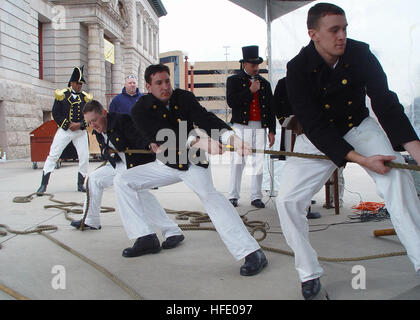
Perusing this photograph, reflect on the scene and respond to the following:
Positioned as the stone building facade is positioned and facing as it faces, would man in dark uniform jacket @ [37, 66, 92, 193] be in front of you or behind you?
in front

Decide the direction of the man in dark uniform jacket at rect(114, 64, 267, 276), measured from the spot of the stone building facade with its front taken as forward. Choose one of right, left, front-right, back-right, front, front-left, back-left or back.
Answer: front-right

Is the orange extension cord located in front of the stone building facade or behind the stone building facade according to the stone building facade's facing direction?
in front

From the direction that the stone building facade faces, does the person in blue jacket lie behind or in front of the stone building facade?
in front

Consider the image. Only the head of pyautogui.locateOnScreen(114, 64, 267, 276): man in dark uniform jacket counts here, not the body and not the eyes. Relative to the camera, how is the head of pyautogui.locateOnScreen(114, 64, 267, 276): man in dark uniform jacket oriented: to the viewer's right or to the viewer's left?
to the viewer's right

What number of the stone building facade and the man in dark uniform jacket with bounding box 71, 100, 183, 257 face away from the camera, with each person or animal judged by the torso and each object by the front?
0

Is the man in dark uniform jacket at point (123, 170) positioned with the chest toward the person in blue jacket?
no

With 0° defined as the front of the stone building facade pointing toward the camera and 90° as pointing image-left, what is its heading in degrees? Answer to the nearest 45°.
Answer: approximately 315°
